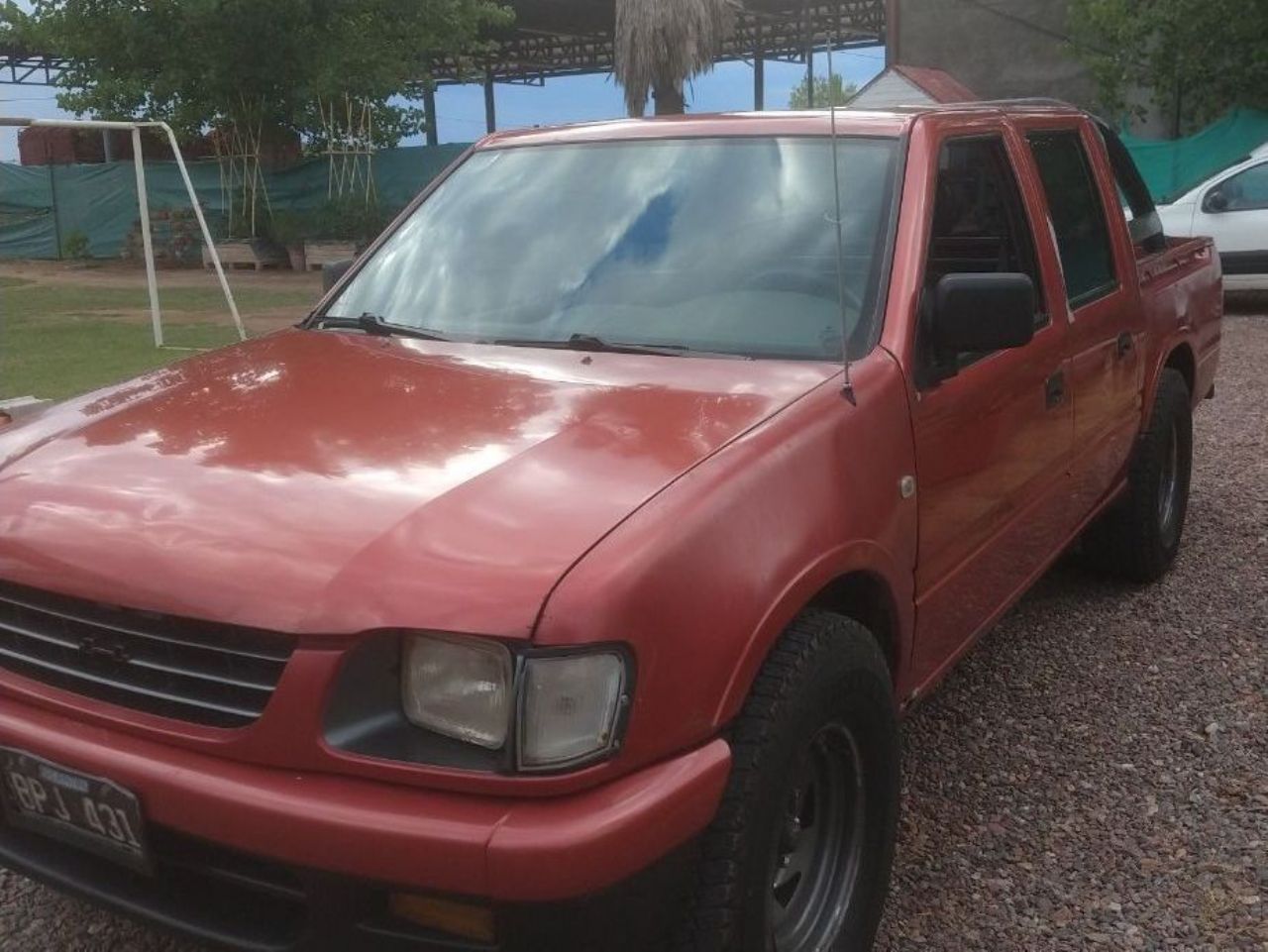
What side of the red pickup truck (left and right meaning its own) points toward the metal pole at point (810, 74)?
back

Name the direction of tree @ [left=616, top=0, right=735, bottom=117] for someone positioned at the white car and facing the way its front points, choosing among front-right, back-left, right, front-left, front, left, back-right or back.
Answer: front-right

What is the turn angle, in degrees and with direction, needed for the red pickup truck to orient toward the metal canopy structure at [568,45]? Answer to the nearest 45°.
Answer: approximately 135° to its right

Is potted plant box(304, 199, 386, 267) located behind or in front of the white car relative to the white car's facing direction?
in front

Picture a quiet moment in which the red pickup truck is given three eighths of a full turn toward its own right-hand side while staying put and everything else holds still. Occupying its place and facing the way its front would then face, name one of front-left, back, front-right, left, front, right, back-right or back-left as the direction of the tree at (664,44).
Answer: front

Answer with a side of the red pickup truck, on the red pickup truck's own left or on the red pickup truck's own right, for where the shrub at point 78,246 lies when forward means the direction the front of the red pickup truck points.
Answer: on the red pickup truck's own right

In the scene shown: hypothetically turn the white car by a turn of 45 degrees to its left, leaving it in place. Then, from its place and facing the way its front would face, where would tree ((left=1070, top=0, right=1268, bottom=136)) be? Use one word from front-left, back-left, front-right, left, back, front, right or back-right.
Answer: back-right

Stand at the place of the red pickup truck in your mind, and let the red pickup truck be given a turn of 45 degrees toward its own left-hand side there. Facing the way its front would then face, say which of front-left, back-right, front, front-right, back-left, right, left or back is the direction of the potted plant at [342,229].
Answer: back

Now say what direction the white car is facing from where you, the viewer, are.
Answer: facing to the left of the viewer
